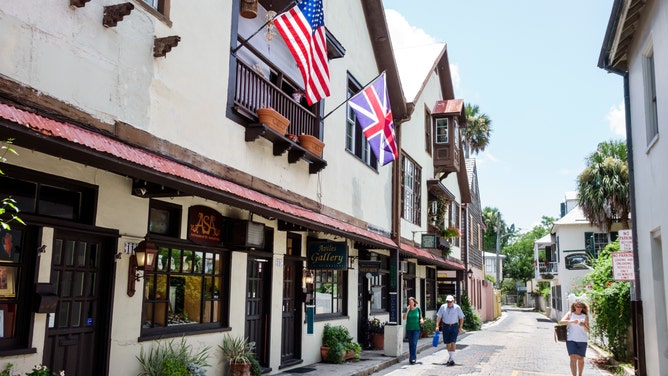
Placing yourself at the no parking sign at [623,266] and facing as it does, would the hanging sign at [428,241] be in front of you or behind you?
behind

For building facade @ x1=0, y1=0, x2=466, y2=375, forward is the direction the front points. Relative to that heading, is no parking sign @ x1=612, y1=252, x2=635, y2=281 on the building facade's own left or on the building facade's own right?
on the building facade's own left

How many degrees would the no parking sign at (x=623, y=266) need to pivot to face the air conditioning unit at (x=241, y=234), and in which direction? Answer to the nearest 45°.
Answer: approximately 45° to its right

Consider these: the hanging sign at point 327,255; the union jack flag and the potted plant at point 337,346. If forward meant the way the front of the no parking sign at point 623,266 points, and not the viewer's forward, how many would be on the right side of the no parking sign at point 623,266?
3

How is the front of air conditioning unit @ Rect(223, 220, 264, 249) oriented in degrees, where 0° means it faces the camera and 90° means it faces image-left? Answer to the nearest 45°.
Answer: approximately 315°

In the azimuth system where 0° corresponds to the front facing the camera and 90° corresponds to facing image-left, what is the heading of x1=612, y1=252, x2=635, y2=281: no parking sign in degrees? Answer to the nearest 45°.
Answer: approximately 0°

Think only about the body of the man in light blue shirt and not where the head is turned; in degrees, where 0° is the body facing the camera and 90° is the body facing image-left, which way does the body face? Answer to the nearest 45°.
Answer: approximately 0°

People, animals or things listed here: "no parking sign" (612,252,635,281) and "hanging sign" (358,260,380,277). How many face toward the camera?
2

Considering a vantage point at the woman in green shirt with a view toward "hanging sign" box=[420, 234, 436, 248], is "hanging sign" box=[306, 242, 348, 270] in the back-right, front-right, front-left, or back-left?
back-left

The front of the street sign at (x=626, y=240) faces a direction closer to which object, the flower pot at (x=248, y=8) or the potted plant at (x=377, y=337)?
the flower pot

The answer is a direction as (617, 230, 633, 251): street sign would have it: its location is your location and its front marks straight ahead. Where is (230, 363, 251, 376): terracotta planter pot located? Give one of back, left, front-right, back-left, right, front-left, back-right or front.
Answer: front-right

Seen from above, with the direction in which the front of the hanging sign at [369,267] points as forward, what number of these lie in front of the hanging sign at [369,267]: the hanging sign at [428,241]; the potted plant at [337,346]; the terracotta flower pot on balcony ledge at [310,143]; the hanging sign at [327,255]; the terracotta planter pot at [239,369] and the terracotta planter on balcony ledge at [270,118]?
5

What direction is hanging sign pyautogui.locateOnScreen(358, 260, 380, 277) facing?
toward the camera

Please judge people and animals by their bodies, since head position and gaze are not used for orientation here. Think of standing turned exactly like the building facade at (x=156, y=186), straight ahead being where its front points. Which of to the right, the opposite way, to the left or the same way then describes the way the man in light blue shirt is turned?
to the right

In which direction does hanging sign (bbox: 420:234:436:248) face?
toward the camera
